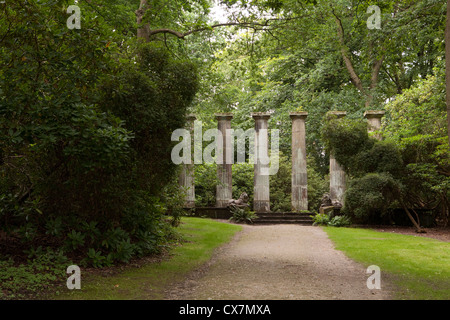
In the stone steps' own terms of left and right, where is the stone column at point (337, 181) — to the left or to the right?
on its left

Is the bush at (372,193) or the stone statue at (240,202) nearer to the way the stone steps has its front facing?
the bush

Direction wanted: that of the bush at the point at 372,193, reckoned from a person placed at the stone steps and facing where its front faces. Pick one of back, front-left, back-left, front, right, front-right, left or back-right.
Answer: front-left

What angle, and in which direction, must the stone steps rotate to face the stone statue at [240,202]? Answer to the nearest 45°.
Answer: approximately 90° to its right

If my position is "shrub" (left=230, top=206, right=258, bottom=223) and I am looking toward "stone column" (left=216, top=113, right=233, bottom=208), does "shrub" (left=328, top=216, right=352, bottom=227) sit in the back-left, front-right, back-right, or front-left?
back-right

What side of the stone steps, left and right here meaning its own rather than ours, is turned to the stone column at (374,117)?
left

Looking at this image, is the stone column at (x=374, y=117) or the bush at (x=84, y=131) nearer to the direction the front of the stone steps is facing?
the bush

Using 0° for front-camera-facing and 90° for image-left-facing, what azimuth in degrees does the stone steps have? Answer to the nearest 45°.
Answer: approximately 0°

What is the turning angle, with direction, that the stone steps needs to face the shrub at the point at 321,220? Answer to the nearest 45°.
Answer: approximately 45° to its left

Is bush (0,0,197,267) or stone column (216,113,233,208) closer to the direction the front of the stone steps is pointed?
the bush

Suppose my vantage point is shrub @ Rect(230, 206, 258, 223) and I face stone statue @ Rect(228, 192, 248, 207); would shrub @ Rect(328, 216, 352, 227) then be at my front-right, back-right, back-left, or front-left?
back-right

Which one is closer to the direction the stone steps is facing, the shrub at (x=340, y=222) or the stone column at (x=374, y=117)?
the shrub
